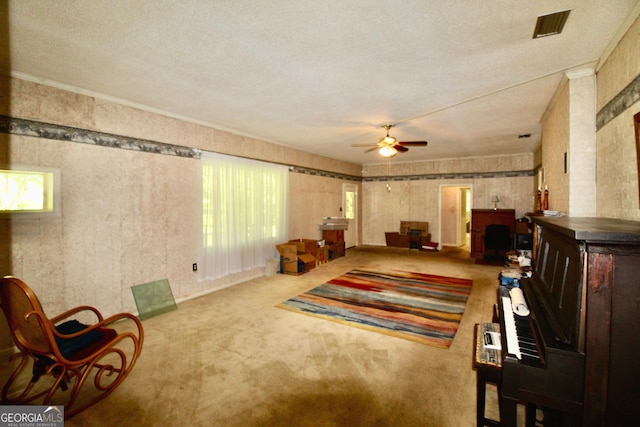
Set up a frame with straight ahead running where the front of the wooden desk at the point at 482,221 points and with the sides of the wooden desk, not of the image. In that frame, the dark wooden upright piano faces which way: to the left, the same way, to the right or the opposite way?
to the right

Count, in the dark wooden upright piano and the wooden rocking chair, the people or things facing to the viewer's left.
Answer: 1

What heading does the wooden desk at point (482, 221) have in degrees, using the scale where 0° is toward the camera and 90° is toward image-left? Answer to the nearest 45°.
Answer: approximately 0°

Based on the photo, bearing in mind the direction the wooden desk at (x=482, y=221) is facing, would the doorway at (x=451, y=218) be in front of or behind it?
behind

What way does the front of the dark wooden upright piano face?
to the viewer's left

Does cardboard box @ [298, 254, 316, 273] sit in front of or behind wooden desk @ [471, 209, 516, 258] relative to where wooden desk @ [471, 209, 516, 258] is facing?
in front

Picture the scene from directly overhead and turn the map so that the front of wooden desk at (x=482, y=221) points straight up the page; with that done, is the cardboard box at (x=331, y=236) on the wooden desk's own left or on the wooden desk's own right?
on the wooden desk's own right

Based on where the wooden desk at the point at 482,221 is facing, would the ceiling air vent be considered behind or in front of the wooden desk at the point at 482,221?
in front

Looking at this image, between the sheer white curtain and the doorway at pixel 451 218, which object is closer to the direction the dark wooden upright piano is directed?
the sheer white curtain

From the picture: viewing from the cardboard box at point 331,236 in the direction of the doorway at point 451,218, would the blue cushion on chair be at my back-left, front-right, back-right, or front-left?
back-right
